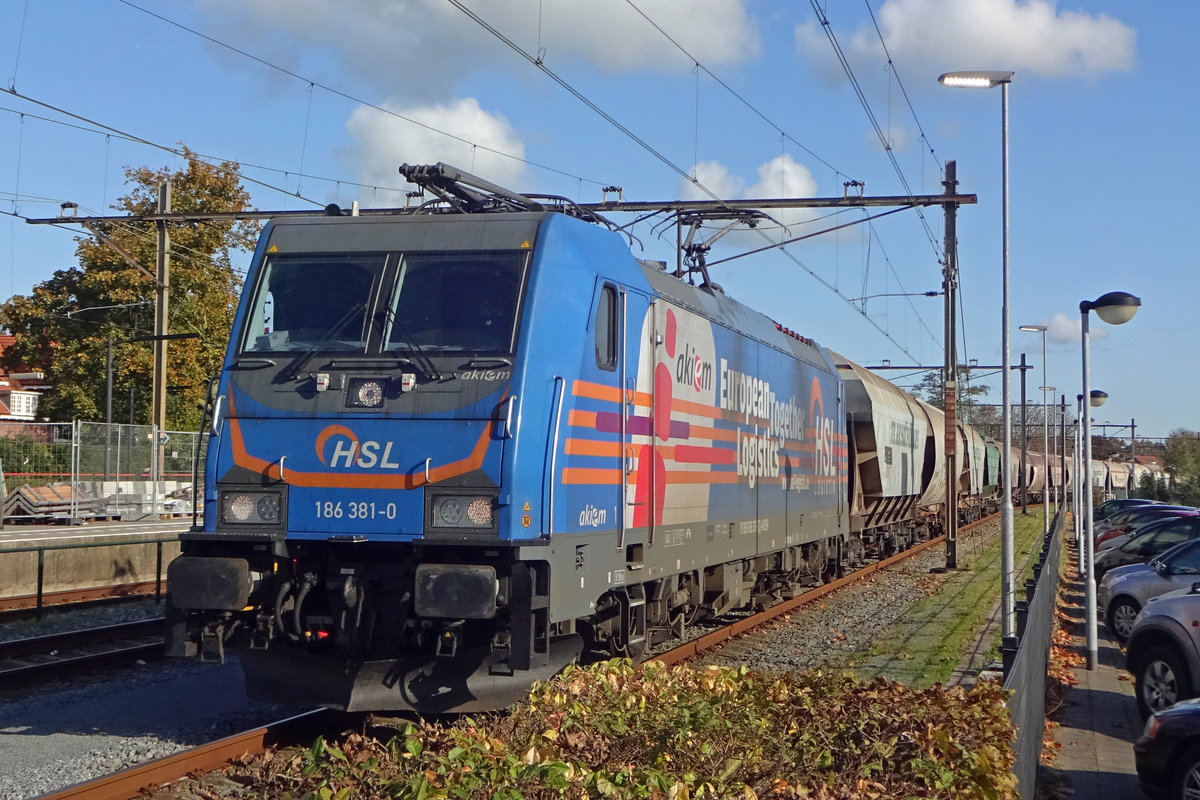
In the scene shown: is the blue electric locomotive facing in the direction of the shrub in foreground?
no

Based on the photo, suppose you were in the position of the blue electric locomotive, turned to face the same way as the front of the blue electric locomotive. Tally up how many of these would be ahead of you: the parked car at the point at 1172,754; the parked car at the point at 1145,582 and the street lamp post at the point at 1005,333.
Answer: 0

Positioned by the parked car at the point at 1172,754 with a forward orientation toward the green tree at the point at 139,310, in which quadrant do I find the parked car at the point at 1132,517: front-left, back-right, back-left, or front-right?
front-right

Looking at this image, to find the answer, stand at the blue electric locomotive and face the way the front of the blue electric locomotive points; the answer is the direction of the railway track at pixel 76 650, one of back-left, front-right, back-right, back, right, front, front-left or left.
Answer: right

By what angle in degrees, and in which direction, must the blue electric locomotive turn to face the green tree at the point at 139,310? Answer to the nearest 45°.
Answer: approximately 135° to its right

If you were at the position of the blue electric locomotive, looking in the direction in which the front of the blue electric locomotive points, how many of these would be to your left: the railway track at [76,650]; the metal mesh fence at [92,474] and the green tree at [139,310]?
0

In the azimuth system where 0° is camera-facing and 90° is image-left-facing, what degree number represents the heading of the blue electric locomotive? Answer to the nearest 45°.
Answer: approximately 45°

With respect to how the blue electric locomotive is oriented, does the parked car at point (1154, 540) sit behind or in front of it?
behind
